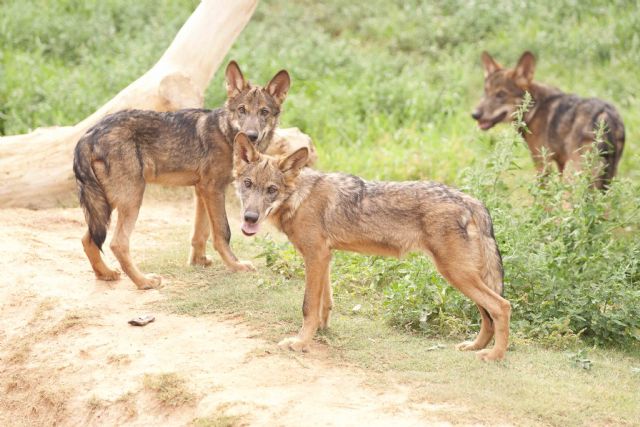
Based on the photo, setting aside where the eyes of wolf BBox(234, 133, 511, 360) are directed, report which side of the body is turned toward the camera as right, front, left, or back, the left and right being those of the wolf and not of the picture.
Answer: left

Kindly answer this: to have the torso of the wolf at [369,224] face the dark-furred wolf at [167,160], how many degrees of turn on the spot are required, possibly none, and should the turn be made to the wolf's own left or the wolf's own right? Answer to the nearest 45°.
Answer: approximately 45° to the wolf's own right

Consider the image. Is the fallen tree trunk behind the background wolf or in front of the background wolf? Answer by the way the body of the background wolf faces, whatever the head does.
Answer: in front

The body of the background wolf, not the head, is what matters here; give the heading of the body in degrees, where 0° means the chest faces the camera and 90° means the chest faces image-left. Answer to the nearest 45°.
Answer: approximately 90°

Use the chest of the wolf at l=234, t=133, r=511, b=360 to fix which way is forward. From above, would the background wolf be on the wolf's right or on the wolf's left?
on the wolf's right

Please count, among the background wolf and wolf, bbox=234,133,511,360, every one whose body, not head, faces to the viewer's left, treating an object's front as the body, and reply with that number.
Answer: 2

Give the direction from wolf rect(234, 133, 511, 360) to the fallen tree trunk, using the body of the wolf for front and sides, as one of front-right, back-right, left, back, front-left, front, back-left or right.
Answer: front-right

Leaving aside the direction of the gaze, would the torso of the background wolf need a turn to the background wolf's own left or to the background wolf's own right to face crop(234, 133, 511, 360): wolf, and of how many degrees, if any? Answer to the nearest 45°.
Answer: approximately 90° to the background wolf's own left

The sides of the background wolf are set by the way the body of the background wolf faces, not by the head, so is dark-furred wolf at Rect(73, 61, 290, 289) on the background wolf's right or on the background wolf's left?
on the background wolf's left
